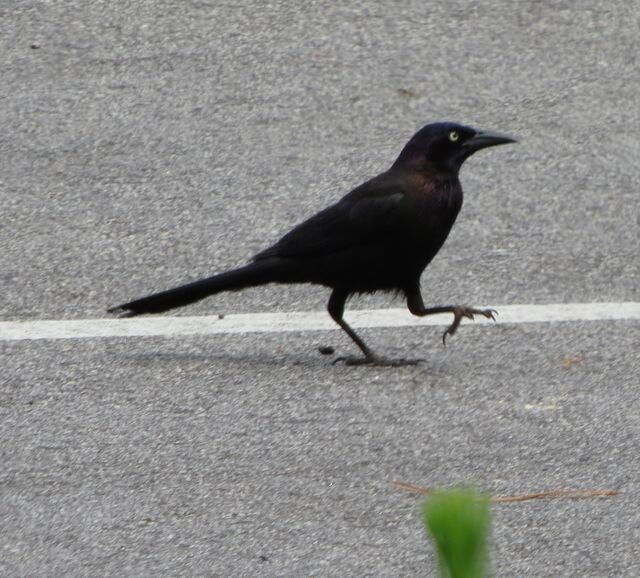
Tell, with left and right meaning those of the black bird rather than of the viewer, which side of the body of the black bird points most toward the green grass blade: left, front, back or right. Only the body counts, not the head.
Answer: right

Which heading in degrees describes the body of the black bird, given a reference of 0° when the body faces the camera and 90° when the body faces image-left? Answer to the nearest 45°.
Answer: approximately 270°
